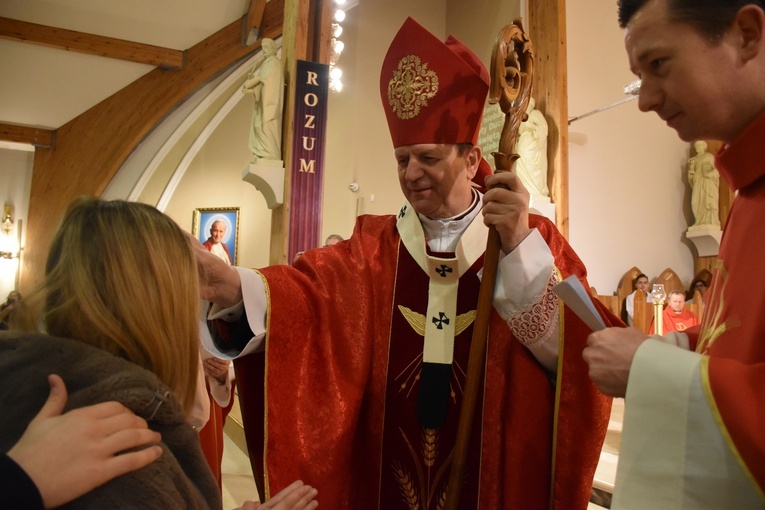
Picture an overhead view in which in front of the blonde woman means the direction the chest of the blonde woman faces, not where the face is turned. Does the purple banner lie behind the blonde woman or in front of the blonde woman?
in front

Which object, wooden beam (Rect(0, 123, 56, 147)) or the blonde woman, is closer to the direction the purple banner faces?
the blonde woman

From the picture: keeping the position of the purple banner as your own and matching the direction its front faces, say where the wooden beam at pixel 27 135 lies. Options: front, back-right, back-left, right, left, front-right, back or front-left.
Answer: back-right

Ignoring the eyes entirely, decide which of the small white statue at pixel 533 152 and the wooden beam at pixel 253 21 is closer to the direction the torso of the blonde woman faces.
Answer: the small white statue

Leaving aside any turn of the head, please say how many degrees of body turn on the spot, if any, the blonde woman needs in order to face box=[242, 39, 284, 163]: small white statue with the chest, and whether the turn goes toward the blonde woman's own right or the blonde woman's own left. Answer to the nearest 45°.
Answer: approximately 45° to the blonde woman's own left

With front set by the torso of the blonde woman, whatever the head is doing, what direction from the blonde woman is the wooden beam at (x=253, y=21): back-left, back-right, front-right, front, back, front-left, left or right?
front-left

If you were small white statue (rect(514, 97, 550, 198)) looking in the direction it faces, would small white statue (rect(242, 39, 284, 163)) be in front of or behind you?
in front

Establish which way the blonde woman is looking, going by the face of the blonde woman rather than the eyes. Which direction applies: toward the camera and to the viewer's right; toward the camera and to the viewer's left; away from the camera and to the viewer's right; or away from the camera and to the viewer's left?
away from the camera and to the viewer's right

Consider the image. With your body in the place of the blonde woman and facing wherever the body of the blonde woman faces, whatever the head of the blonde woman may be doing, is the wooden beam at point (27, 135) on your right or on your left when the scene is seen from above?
on your left

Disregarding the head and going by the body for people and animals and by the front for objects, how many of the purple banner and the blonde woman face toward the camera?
1

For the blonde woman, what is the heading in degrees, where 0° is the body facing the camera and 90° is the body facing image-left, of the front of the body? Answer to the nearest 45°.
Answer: approximately 225°
